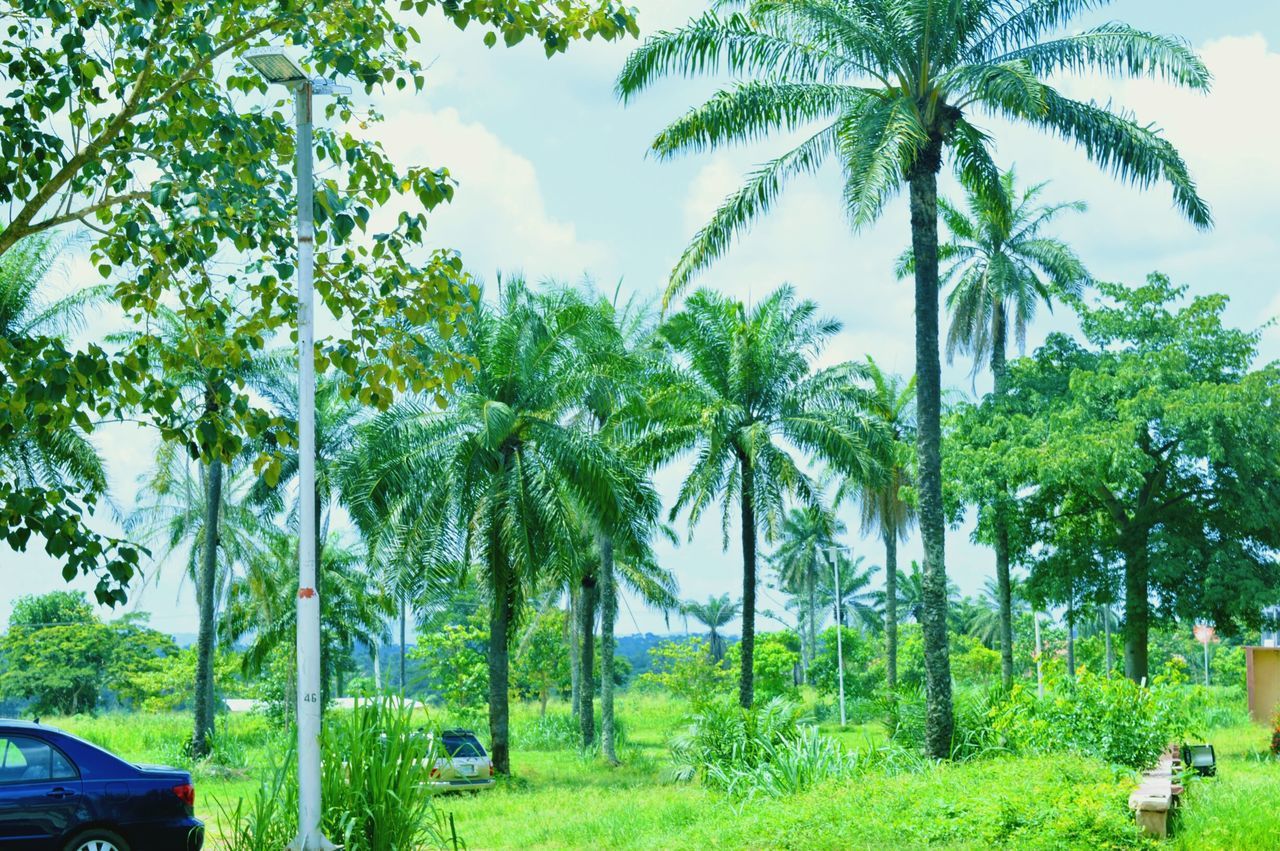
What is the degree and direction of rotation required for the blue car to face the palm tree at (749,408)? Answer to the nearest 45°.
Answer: approximately 135° to its right

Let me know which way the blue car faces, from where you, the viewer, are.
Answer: facing to the left of the viewer

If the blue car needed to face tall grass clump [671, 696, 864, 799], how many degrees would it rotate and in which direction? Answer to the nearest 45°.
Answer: approximately 135° to its right
